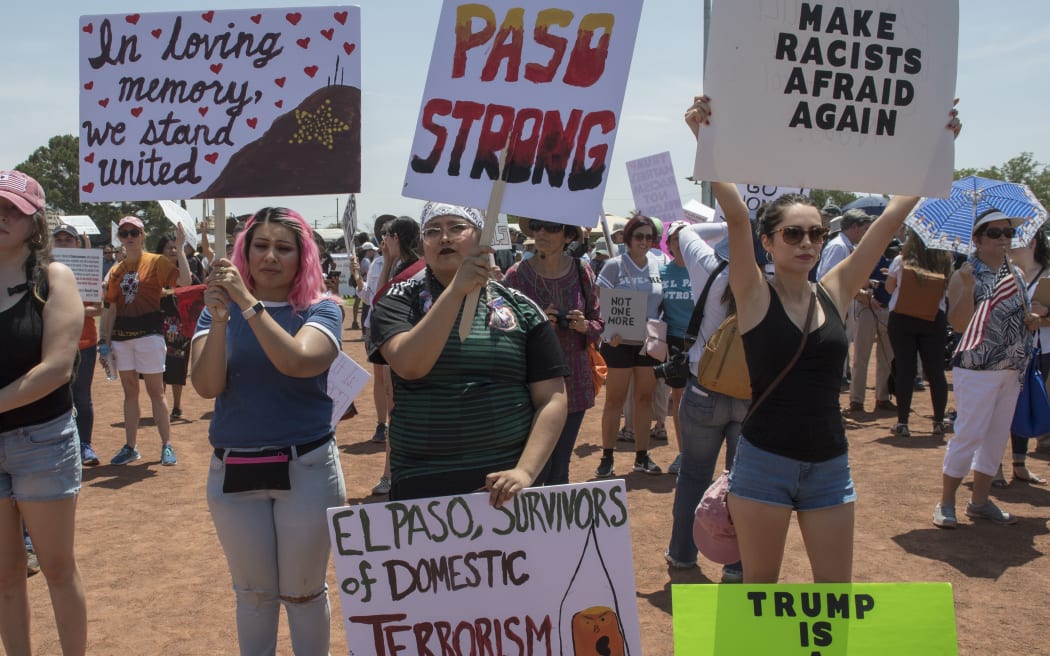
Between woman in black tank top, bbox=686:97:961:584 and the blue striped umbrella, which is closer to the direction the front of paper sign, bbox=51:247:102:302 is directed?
the woman in black tank top

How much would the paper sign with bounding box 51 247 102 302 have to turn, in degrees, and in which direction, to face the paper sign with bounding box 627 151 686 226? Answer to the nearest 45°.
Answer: approximately 90° to its left

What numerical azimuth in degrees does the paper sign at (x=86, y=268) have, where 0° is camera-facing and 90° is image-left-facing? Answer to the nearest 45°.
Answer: approximately 0°

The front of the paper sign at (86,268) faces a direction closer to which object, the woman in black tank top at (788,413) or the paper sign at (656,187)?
the woman in black tank top

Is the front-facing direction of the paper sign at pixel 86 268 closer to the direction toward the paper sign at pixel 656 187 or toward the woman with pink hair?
the woman with pink hair

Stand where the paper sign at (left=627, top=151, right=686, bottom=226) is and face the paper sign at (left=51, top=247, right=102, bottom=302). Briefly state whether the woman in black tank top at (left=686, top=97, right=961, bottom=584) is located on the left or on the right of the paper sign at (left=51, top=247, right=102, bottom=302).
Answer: left

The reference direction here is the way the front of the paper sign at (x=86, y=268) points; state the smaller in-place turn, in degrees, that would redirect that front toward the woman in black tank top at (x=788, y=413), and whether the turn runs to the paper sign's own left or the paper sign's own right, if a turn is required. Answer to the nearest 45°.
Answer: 0° — it already faces them

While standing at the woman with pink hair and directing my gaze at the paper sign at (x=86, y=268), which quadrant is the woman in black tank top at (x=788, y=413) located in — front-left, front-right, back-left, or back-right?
back-right

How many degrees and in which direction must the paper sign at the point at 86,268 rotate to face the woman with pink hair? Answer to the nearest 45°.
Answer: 0° — it already faces them

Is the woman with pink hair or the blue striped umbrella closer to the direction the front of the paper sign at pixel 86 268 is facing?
the woman with pink hair

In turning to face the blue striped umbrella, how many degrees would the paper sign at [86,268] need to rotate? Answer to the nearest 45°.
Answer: approximately 45° to its left
